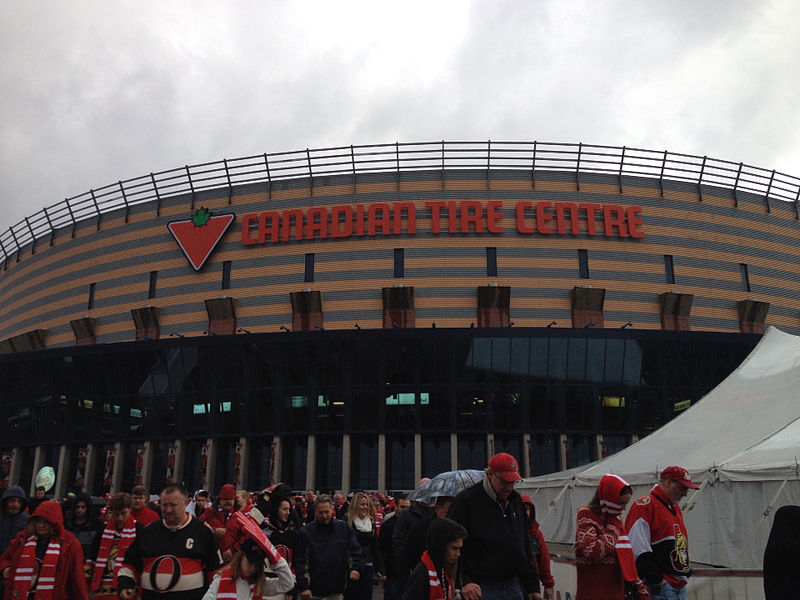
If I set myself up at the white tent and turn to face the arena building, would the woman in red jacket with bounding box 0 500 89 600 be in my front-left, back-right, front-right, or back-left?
back-left

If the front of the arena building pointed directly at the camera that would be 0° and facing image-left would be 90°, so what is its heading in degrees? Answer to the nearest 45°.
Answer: approximately 0°

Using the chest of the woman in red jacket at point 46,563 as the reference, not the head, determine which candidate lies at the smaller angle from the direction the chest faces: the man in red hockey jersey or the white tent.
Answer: the man in red hockey jersey

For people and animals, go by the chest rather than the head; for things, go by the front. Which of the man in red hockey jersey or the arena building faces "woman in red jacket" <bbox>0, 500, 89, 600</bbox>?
the arena building

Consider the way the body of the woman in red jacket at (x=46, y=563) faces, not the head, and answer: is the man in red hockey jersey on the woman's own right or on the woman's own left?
on the woman's own left

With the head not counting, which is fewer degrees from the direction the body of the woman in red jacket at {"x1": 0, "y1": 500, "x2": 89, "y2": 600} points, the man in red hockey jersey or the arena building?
the man in red hockey jersey
